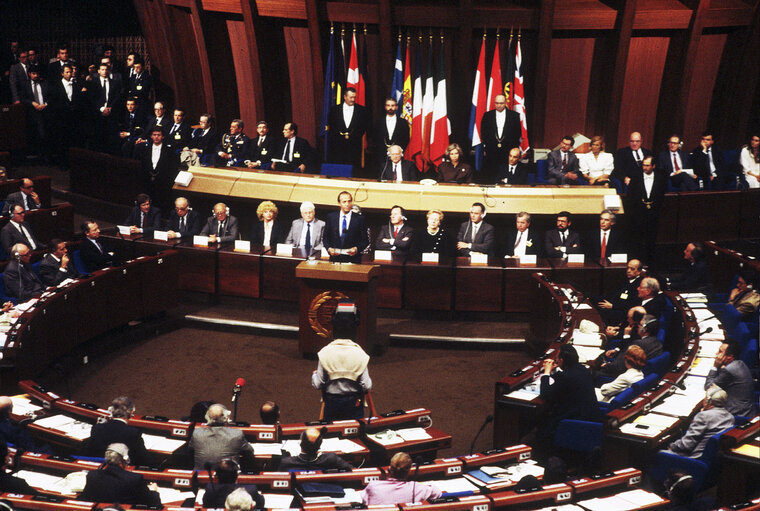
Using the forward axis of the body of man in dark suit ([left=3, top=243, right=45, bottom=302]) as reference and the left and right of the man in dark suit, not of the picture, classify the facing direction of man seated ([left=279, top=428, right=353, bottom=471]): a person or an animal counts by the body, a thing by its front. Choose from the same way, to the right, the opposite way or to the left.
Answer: to the left

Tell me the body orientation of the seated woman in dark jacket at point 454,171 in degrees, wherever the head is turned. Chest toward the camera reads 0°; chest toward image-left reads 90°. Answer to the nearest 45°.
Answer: approximately 0°

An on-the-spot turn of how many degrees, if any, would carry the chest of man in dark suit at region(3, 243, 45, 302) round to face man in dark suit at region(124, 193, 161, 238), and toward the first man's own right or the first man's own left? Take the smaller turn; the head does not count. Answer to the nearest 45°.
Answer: approximately 45° to the first man's own left

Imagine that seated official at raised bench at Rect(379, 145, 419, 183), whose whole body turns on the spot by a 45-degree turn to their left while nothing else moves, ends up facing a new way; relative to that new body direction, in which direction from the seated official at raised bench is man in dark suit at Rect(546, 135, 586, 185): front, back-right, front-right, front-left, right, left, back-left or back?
front-left

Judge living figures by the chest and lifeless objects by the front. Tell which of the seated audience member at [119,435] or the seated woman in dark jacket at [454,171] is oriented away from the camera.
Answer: the seated audience member at [119,435]

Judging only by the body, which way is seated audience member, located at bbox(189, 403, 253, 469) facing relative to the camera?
away from the camera

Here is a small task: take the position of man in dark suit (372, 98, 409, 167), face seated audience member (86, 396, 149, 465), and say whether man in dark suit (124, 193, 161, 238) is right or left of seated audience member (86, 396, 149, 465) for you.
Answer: right

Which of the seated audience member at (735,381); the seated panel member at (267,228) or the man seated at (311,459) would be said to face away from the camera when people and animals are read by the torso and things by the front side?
the man seated

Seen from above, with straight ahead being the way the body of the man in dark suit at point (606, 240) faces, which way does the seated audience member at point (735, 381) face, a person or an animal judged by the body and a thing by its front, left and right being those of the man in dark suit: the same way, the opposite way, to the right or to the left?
to the right

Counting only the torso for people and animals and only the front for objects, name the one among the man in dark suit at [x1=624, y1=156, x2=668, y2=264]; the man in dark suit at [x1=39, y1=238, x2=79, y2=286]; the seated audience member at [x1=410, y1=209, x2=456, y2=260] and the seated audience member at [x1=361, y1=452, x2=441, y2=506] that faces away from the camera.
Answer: the seated audience member at [x1=361, y1=452, x2=441, y2=506]

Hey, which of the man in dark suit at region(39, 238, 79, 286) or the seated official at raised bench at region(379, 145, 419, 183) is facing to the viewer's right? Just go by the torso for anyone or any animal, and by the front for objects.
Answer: the man in dark suit
